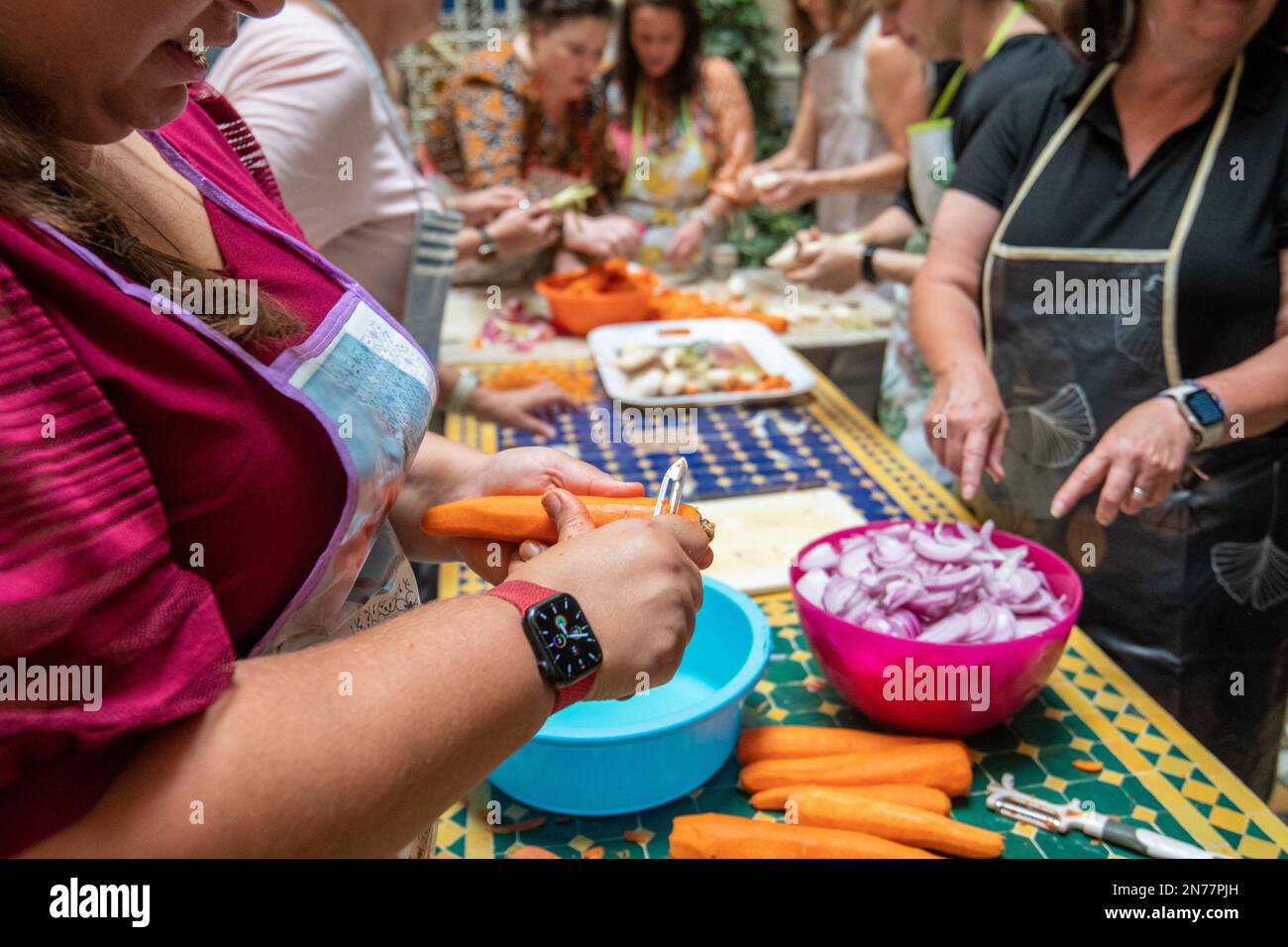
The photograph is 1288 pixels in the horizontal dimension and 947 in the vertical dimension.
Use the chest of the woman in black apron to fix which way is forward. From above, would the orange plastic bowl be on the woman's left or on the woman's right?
on the woman's right

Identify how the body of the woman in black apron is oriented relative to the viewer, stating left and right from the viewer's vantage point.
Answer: facing the viewer and to the left of the viewer

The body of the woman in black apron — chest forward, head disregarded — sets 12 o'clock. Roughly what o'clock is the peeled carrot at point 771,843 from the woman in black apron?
The peeled carrot is roughly at 11 o'clock from the woman in black apron.

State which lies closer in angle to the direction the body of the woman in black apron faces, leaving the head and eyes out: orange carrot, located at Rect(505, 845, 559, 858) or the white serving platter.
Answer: the orange carrot

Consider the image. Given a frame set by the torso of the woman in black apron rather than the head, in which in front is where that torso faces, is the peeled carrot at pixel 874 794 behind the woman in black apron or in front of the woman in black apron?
in front

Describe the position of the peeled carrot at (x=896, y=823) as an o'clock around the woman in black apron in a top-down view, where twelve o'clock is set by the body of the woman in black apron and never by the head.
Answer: The peeled carrot is roughly at 11 o'clock from the woman in black apron.

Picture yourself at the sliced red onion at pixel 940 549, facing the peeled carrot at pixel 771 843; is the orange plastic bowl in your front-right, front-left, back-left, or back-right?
back-right

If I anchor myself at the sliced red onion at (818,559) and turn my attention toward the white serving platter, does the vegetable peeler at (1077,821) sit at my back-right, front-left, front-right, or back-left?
back-right

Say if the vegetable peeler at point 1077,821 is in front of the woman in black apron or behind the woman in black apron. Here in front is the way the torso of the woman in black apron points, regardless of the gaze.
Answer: in front

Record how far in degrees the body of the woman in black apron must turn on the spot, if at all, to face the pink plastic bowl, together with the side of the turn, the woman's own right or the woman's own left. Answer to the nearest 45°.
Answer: approximately 45° to the woman's own left

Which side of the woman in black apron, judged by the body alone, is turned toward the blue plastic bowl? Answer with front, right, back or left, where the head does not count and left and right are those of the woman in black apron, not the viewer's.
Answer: front

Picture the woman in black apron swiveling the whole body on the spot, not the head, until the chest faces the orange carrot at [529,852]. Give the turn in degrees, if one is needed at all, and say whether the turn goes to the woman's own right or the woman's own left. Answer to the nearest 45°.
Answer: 0° — they already face it
